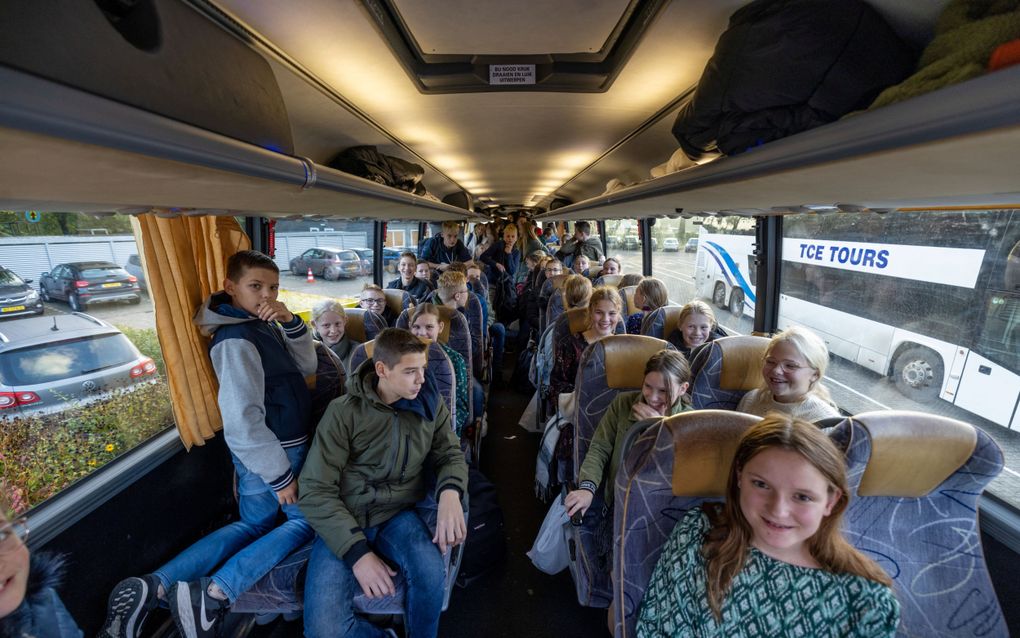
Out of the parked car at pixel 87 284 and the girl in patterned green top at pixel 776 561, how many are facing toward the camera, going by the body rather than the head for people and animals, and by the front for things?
1

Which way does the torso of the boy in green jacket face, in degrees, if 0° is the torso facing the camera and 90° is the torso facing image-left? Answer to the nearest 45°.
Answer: approximately 315°

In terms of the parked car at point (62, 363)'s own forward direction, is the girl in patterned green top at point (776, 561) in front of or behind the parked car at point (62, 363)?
behind

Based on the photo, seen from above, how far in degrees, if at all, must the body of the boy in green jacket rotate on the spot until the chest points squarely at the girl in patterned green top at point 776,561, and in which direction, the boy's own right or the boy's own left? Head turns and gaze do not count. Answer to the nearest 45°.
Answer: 0° — they already face them

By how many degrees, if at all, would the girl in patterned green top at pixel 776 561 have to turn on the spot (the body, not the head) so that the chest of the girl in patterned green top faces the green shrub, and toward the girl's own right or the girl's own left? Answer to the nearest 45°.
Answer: approximately 90° to the girl's own right

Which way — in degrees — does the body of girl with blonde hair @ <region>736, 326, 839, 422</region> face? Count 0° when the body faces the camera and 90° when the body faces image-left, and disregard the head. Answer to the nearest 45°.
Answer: approximately 45°

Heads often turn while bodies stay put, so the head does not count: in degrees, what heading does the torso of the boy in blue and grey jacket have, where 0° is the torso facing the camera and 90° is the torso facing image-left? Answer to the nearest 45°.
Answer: approximately 315°

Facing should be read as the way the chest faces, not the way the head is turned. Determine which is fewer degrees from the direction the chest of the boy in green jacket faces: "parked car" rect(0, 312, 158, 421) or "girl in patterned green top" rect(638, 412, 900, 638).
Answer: the girl in patterned green top
